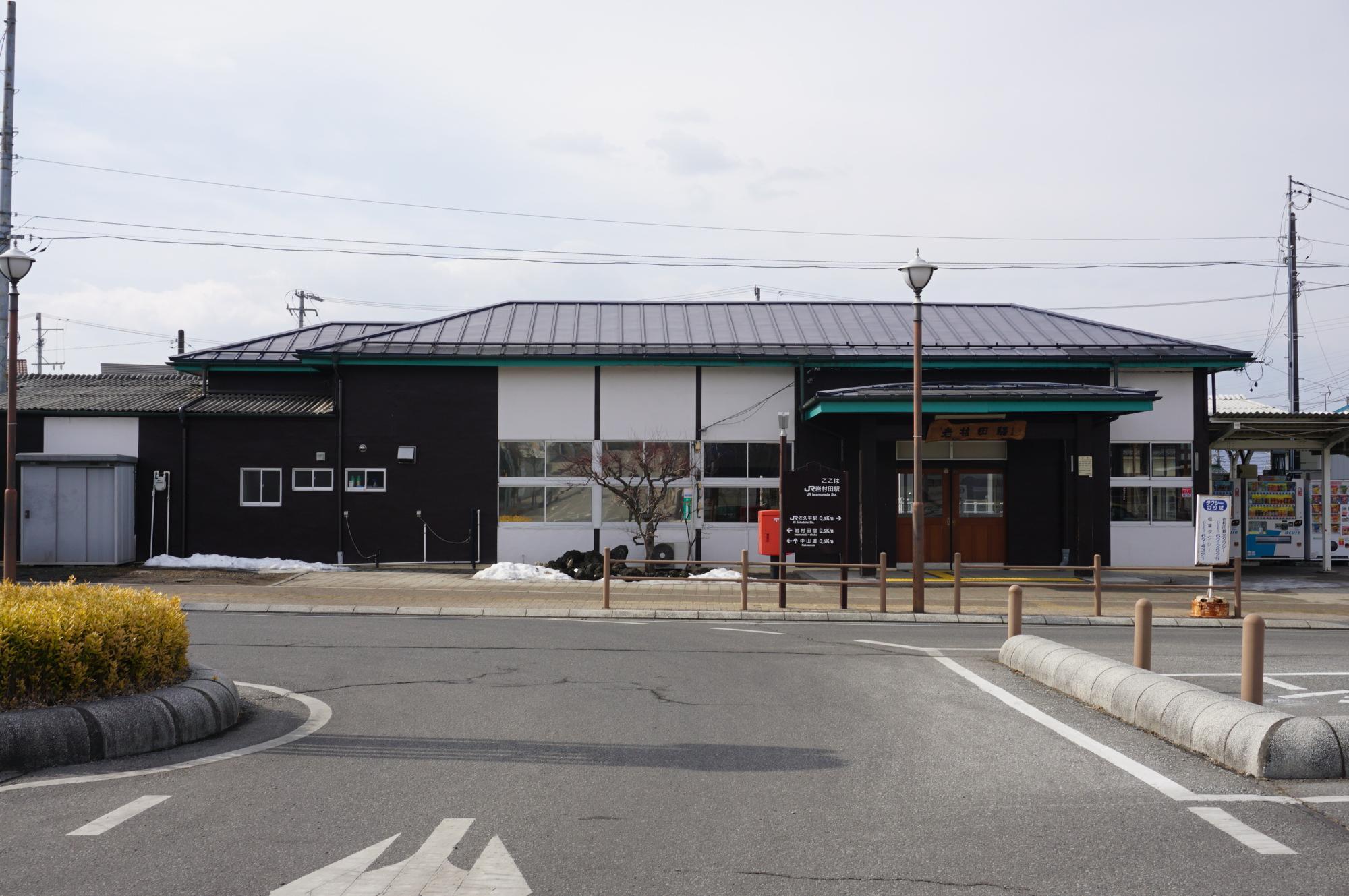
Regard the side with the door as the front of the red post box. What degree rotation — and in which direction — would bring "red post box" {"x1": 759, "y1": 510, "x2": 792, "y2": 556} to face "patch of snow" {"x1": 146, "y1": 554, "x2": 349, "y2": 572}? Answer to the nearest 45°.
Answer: approximately 90° to its right

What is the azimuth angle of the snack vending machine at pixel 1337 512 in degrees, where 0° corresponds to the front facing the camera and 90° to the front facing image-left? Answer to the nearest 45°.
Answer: approximately 0°

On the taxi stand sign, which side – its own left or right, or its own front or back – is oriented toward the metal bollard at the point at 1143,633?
front

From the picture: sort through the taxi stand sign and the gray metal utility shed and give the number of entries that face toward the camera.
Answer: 2

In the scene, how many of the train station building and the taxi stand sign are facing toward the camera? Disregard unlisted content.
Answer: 2

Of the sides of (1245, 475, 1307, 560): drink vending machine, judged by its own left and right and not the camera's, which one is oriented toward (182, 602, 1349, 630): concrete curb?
front

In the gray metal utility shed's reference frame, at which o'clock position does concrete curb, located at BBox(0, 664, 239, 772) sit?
The concrete curb is roughly at 12 o'clock from the gray metal utility shed.

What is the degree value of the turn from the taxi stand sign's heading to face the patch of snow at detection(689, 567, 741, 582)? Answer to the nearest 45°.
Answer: approximately 90° to its right

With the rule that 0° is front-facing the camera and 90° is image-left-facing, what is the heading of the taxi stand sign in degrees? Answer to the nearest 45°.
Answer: approximately 0°
